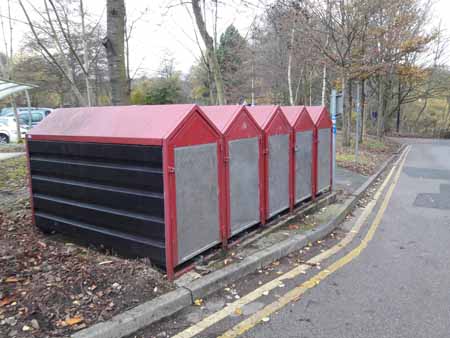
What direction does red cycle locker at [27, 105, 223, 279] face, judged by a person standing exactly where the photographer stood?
facing the viewer and to the right of the viewer

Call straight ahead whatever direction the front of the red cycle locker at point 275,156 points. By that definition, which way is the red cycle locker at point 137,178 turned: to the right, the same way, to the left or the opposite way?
the same way

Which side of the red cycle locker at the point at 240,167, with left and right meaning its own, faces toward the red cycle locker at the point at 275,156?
left

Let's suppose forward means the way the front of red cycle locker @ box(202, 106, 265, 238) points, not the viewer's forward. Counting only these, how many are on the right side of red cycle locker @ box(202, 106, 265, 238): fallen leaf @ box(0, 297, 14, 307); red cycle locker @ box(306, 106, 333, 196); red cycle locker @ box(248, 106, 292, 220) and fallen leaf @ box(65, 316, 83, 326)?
2

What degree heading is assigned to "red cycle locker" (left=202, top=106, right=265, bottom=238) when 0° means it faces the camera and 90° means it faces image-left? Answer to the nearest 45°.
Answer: approximately 315°

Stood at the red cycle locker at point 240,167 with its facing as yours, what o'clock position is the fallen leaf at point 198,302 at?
The fallen leaf is roughly at 2 o'clock from the red cycle locker.

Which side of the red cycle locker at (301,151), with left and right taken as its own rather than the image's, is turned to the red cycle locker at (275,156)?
right

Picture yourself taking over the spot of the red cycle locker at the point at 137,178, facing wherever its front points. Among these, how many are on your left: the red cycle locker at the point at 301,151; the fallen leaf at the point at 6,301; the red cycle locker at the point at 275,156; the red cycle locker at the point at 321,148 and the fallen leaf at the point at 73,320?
3

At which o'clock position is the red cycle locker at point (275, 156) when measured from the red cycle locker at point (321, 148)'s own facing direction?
the red cycle locker at point (275, 156) is roughly at 2 o'clock from the red cycle locker at point (321, 148).

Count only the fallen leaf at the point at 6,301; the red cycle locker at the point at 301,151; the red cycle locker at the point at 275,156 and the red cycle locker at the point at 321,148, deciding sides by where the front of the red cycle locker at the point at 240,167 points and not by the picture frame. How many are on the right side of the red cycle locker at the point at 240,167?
1

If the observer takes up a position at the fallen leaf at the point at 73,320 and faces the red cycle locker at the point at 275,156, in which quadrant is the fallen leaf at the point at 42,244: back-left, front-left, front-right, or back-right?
front-left

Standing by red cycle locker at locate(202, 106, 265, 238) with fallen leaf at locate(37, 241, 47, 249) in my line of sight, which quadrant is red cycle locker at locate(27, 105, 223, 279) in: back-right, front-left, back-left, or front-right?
front-left

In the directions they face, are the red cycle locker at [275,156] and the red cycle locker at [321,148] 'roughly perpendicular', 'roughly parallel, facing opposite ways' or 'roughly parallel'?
roughly parallel

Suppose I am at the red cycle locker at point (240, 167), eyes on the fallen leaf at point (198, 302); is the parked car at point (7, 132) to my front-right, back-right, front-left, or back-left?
back-right

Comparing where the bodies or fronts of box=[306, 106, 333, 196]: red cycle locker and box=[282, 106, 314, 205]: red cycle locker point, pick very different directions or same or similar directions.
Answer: same or similar directions
